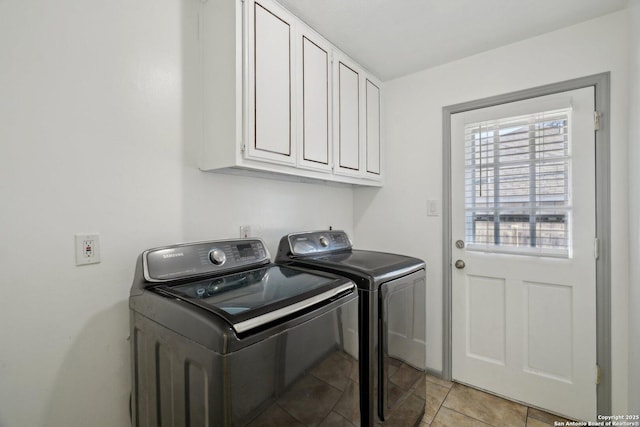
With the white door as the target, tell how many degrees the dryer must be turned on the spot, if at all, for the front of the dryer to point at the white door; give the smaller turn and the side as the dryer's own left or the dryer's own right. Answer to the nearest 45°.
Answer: approximately 90° to the dryer's own left

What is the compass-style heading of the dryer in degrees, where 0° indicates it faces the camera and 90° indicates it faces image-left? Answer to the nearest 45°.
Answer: approximately 315°

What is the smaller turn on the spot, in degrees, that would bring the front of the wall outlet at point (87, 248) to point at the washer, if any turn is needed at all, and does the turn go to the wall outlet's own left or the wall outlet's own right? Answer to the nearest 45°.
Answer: approximately 45° to the wall outlet's own left

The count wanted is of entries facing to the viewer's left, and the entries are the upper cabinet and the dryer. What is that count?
0

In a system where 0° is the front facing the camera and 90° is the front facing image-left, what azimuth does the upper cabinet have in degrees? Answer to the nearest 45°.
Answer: approximately 315°

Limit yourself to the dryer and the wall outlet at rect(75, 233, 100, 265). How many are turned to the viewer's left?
0

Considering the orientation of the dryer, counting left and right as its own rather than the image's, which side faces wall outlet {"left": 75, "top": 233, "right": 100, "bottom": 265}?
right
